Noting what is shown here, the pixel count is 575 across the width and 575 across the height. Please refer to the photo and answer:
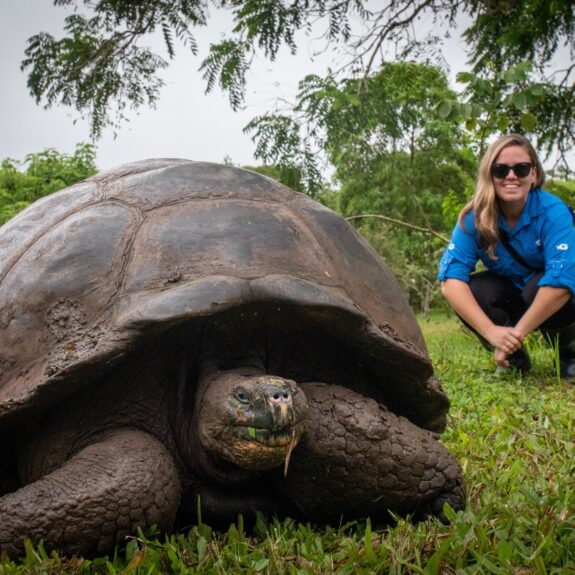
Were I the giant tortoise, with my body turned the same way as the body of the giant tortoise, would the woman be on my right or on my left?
on my left

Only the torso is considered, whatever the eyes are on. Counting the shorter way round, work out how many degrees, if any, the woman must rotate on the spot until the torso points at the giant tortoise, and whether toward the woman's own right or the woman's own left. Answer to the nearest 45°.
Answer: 0° — they already face it

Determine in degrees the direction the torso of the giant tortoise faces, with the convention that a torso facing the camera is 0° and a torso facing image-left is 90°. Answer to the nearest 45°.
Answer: approximately 315°

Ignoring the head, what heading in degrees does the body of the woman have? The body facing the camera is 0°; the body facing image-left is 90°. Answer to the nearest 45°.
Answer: approximately 0°
